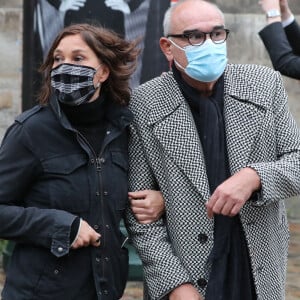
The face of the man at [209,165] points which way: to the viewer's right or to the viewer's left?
to the viewer's right

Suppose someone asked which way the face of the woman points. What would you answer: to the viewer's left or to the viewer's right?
to the viewer's left

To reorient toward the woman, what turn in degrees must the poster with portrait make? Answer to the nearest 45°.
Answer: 0° — it already faces them

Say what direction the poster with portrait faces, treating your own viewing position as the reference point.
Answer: facing the viewer

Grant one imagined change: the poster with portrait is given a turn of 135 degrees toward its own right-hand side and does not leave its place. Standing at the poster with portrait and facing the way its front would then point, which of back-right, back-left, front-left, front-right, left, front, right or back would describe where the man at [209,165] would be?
back-left
